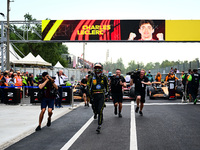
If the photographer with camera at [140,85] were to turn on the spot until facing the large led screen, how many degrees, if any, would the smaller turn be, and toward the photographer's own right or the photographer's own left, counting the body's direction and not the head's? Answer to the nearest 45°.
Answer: approximately 180°

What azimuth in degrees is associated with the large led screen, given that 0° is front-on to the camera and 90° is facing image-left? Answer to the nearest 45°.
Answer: approximately 0°

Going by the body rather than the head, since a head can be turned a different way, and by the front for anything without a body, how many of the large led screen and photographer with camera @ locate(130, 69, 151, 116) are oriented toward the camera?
2

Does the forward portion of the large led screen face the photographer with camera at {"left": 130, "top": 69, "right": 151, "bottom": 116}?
yes

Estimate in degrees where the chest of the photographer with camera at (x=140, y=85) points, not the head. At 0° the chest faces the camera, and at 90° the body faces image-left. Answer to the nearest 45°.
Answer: approximately 0°

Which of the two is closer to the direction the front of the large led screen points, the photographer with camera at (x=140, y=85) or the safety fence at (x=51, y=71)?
the photographer with camera

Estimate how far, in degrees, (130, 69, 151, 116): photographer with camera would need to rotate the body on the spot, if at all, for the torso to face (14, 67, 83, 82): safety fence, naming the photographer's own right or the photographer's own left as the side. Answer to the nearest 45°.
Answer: approximately 135° to the photographer's own right
